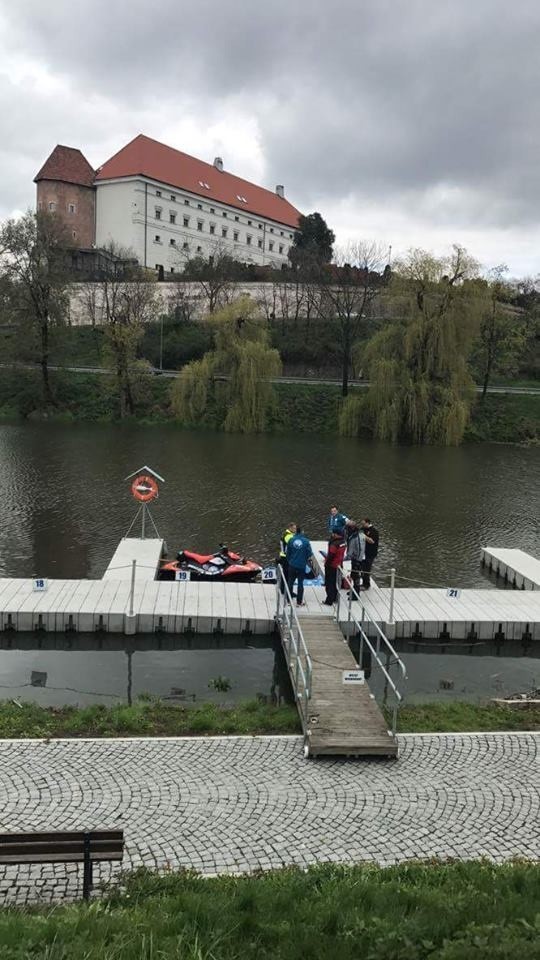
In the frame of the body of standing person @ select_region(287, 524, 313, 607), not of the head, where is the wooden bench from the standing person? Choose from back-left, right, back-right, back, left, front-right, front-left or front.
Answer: back

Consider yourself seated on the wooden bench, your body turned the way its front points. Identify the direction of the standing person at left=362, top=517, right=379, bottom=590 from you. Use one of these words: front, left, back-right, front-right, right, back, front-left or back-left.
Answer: front-right

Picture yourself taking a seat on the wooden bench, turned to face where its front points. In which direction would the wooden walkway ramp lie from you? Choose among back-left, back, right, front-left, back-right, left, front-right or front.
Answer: front-right

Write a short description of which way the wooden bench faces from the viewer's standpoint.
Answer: facing away from the viewer

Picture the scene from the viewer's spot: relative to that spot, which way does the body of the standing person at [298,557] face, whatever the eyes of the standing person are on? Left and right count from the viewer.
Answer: facing away from the viewer

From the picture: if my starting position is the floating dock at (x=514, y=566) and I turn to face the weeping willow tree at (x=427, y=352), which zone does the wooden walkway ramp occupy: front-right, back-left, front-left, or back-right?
back-left

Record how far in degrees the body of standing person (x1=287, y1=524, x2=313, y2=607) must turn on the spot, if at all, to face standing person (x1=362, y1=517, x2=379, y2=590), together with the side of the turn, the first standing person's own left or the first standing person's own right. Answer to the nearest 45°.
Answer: approximately 45° to the first standing person's own right

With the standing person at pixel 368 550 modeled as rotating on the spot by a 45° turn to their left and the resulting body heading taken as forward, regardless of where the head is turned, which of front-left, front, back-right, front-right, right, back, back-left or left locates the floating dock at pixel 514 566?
back

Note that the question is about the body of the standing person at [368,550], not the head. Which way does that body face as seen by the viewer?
to the viewer's left
